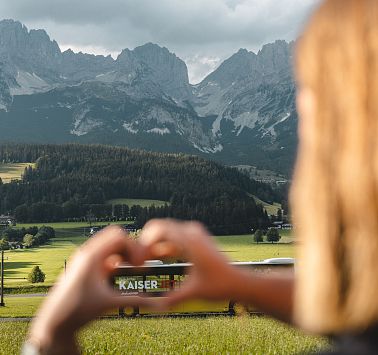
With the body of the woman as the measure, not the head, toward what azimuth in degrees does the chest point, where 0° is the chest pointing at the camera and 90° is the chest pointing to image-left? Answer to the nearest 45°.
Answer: approximately 180°
